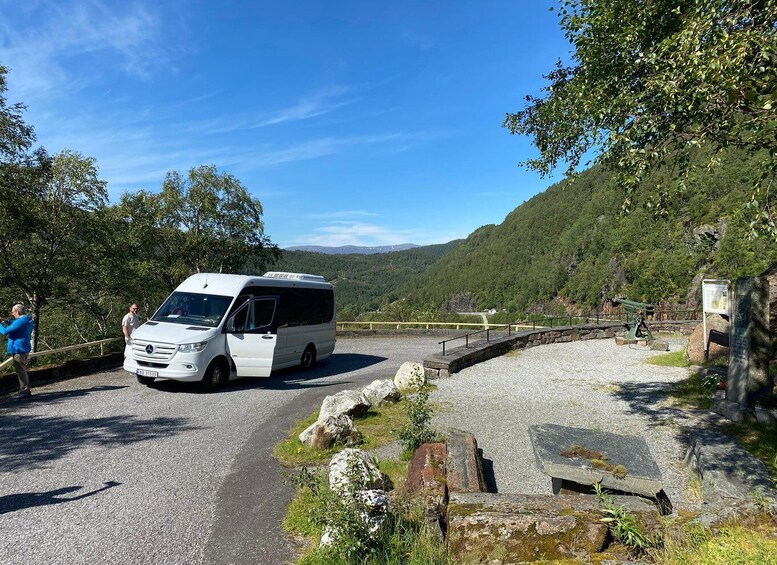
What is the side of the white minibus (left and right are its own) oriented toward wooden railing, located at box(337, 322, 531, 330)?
back

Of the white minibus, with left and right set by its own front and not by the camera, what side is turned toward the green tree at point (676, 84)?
left

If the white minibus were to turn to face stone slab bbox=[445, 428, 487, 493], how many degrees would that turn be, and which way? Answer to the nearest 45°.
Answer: approximately 45° to its left

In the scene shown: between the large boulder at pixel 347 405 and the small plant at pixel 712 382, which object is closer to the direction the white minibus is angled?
the large boulder

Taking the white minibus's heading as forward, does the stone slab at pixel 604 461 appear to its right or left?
on its left

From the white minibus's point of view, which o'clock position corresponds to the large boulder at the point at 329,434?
The large boulder is roughly at 10 o'clock from the white minibus.

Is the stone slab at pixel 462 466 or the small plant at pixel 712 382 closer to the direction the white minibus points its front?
the stone slab

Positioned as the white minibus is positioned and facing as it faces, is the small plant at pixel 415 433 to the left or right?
on its left

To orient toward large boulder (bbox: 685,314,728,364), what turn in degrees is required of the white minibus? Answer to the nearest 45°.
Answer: approximately 135° to its left

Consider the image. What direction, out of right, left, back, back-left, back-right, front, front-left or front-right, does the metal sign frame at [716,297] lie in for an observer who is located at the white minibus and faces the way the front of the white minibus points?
back-left

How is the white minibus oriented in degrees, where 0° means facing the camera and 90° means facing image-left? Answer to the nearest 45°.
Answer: approximately 45°

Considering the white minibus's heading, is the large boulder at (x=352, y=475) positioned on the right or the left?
on its left

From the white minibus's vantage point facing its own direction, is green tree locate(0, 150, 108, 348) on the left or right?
on its right
